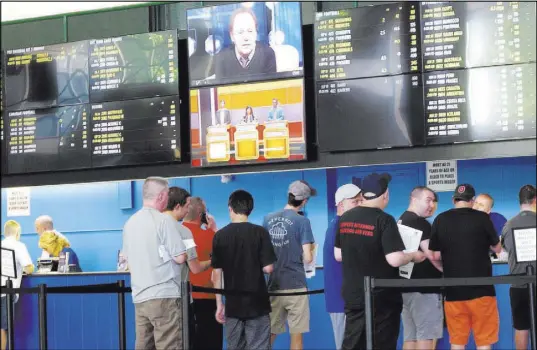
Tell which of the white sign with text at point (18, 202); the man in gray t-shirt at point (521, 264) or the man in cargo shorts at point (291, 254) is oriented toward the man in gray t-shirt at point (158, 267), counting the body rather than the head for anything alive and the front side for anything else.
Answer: the white sign with text

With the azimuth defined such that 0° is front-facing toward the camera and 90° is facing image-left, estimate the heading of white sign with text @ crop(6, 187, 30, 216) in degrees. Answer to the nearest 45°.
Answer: approximately 0°

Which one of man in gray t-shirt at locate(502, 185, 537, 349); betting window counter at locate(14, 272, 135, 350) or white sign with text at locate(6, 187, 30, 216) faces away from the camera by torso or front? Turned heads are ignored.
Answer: the man in gray t-shirt

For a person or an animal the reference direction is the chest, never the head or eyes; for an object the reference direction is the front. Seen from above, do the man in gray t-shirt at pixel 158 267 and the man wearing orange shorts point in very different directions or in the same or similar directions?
same or similar directions

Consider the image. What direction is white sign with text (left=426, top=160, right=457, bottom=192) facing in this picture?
toward the camera

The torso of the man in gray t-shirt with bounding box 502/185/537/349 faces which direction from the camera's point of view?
away from the camera

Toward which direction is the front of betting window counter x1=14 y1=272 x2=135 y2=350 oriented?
toward the camera

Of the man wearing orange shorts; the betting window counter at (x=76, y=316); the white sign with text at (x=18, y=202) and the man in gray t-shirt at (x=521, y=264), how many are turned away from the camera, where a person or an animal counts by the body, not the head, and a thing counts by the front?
2

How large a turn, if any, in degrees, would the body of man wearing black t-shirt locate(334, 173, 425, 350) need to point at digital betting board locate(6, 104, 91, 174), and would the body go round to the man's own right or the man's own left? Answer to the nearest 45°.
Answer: approximately 90° to the man's own left

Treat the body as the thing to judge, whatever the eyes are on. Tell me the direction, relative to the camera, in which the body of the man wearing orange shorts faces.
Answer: away from the camera

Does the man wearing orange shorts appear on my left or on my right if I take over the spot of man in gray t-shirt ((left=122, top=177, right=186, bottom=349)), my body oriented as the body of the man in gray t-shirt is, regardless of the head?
on my right

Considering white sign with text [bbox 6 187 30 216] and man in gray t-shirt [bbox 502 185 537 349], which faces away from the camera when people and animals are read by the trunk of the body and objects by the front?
the man in gray t-shirt

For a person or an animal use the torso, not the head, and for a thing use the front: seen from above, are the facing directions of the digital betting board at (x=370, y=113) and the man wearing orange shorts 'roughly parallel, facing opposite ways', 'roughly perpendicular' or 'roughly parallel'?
roughly parallel, facing opposite ways

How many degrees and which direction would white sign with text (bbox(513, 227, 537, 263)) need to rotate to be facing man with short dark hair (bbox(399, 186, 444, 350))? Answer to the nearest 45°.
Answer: approximately 135° to its right

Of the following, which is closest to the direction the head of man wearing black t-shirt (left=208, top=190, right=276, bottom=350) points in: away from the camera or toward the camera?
away from the camera

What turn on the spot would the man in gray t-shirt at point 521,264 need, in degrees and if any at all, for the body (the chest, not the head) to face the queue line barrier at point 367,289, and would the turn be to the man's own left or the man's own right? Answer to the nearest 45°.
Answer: approximately 135° to the man's own left

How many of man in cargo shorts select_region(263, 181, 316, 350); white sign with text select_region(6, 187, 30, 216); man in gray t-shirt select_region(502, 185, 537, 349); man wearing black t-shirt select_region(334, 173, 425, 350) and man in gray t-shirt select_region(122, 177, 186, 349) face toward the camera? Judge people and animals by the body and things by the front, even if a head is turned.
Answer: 1

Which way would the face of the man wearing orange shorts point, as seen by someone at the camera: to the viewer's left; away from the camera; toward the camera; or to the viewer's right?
away from the camera

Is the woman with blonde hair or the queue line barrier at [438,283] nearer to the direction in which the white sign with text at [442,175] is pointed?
the queue line barrier

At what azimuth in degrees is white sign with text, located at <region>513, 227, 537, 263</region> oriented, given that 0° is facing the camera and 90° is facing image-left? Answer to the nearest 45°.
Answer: approximately 0°

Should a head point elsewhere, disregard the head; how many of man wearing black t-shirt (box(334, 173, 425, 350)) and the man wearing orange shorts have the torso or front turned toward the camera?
0
